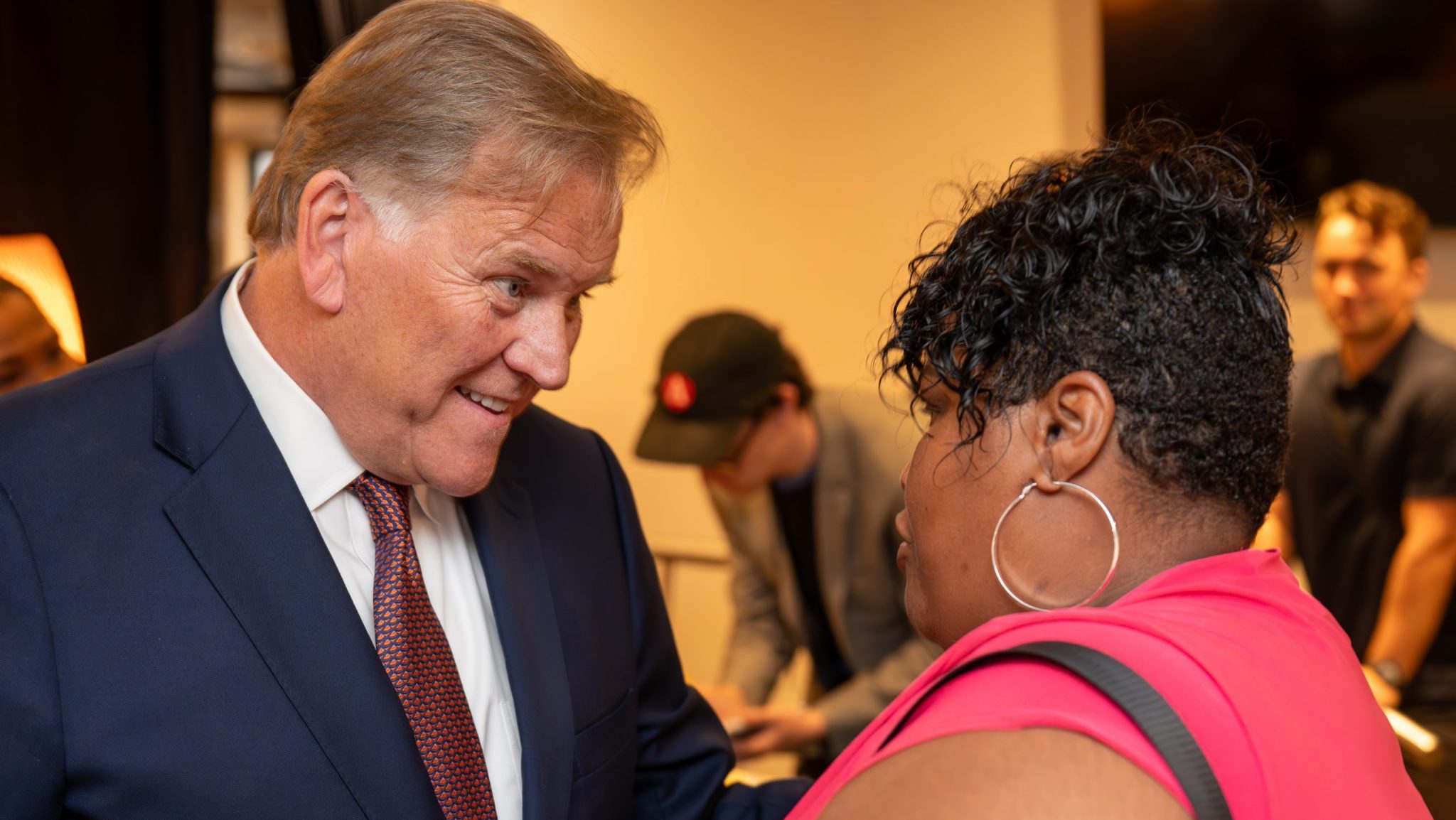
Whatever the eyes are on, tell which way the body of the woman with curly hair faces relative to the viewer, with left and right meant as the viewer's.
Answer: facing away from the viewer and to the left of the viewer

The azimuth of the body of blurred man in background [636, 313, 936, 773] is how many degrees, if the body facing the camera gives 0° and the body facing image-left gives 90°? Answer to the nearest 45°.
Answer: approximately 45°

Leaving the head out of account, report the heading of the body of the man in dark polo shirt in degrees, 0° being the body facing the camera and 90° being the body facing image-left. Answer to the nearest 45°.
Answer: approximately 45°

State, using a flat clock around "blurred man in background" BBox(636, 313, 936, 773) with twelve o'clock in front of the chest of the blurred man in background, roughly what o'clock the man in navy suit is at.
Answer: The man in navy suit is roughly at 11 o'clock from the blurred man in background.

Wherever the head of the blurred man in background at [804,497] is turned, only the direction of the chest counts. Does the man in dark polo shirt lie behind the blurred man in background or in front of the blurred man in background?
behind

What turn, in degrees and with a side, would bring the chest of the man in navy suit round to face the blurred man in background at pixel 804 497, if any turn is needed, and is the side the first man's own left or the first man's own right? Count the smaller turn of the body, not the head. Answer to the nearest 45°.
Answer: approximately 90° to the first man's own left

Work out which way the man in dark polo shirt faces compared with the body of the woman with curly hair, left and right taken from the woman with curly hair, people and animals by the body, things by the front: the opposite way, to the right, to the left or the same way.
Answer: to the left

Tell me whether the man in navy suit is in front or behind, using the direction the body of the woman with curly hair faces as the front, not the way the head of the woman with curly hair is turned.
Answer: in front
